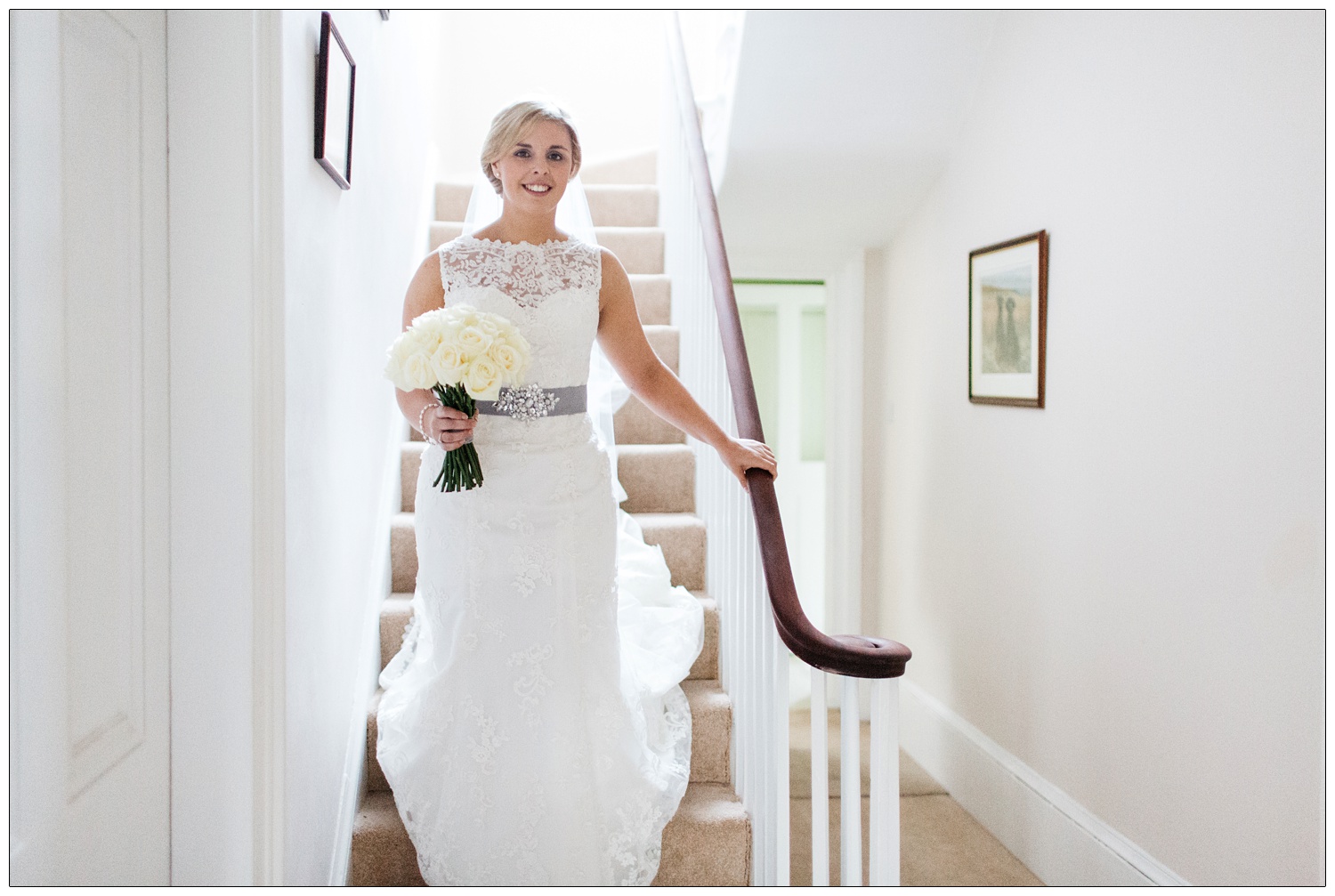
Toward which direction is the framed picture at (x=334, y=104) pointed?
to the viewer's right

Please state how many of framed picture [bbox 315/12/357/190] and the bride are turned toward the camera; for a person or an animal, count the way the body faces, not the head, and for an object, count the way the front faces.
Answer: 1

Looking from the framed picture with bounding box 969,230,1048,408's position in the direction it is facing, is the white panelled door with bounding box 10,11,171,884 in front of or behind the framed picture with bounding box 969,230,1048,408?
in front

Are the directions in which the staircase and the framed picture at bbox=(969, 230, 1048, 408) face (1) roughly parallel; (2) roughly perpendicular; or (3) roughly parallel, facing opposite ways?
roughly perpendicular

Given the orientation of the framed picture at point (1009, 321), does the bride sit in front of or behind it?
in front

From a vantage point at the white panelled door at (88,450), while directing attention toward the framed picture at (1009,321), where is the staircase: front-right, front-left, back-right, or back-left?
front-left

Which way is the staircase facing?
toward the camera

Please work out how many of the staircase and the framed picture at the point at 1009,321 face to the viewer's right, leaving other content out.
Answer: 0

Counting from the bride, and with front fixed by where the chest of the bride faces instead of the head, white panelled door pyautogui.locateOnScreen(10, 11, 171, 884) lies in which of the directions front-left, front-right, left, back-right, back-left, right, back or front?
front-right

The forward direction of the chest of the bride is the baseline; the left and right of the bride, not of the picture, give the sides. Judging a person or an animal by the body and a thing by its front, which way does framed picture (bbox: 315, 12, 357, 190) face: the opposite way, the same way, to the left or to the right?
to the left

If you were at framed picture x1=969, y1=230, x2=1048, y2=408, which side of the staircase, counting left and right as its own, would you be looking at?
left

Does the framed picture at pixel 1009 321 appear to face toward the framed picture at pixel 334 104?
yes
